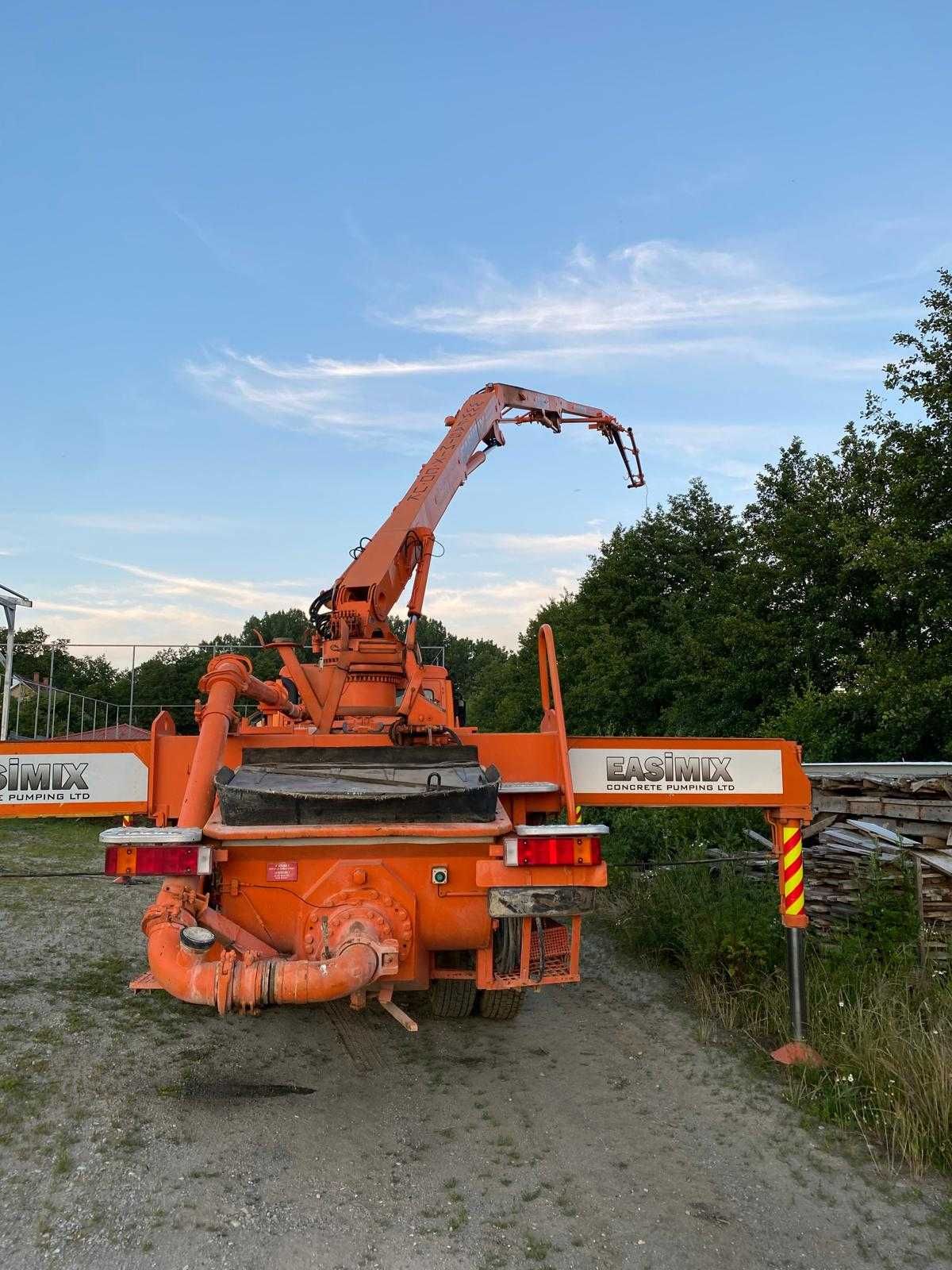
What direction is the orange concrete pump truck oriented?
away from the camera
